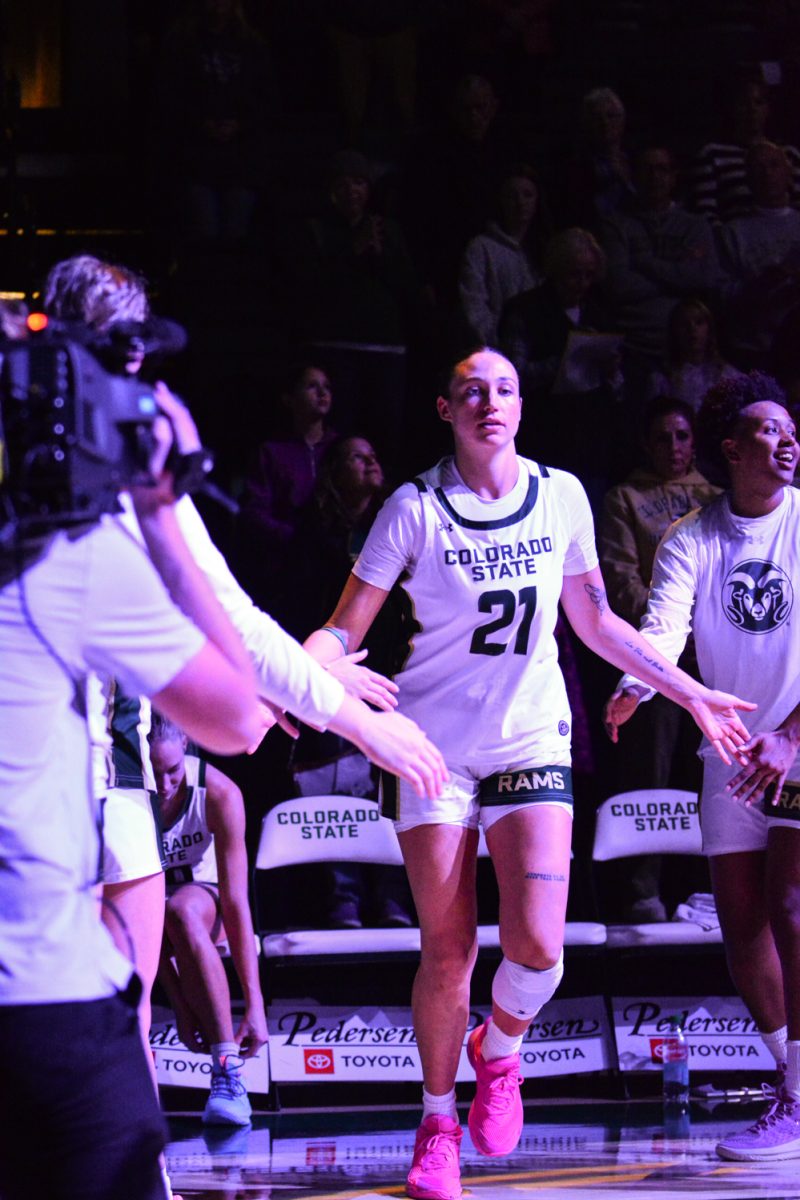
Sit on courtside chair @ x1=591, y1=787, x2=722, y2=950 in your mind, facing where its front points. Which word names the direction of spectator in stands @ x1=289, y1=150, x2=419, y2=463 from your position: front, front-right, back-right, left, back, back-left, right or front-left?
back-right

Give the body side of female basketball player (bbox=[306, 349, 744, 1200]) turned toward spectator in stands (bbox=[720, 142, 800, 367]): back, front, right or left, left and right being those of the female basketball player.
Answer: back

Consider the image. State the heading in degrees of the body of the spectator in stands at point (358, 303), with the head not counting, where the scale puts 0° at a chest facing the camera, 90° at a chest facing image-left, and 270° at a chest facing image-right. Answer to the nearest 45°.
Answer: approximately 0°

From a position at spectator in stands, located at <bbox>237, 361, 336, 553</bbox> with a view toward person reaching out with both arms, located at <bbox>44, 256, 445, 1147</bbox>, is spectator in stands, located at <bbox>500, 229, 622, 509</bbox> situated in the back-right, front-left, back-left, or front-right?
back-left

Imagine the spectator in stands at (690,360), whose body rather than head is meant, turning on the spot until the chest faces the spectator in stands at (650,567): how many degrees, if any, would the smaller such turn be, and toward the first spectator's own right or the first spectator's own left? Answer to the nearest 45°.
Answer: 0° — they already face them
